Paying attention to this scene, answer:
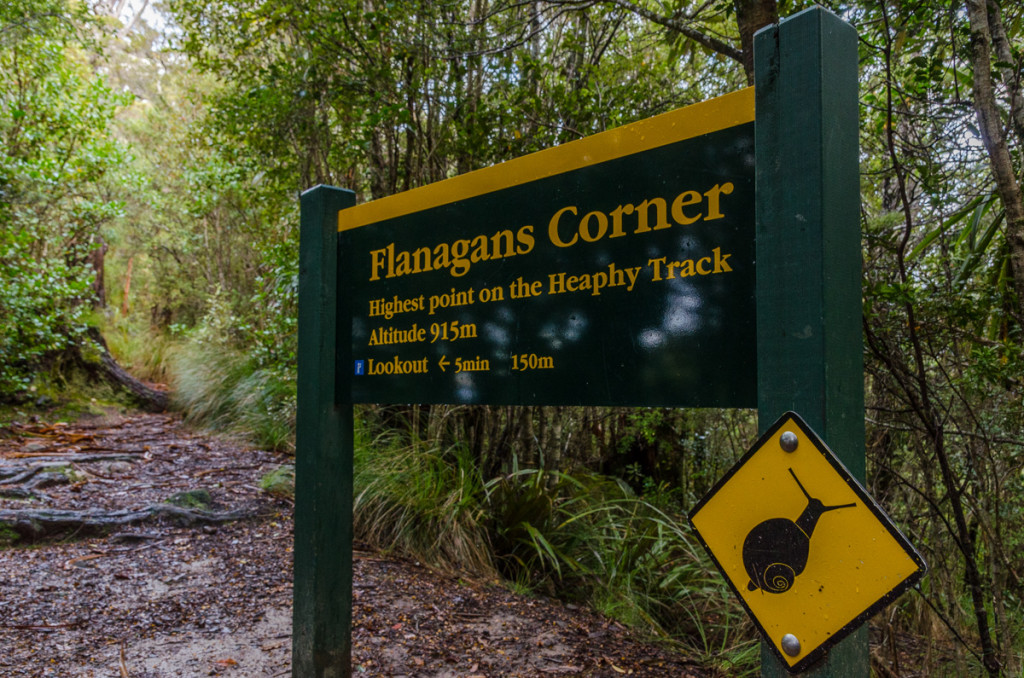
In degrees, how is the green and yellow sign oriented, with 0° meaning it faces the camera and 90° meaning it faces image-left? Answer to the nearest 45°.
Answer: approximately 45°

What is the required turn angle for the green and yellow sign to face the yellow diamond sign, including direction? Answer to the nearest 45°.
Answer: approximately 90° to its left

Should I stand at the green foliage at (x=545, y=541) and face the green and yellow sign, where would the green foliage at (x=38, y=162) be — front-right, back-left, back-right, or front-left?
back-right

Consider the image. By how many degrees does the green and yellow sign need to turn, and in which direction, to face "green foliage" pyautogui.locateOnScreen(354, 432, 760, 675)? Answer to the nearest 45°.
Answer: approximately 135° to its right

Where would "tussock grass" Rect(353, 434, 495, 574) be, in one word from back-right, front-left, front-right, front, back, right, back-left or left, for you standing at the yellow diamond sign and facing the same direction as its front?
right

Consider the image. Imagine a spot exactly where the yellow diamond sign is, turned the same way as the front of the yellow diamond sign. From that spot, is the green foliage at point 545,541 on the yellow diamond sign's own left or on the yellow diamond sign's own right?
on the yellow diamond sign's own right

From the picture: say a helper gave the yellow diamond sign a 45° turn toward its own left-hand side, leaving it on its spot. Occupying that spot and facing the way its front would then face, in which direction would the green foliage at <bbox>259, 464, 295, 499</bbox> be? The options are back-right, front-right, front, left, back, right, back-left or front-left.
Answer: back-right

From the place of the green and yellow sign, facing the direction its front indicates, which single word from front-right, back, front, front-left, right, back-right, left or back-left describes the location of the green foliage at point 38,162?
right

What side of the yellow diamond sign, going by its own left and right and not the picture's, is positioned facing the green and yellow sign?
right

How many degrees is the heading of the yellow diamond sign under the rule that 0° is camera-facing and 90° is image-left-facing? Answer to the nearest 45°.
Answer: approximately 45°

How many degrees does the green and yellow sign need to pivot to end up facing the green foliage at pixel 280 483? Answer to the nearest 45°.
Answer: approximately 90° to its right

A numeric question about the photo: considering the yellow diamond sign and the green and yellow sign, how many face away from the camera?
0
